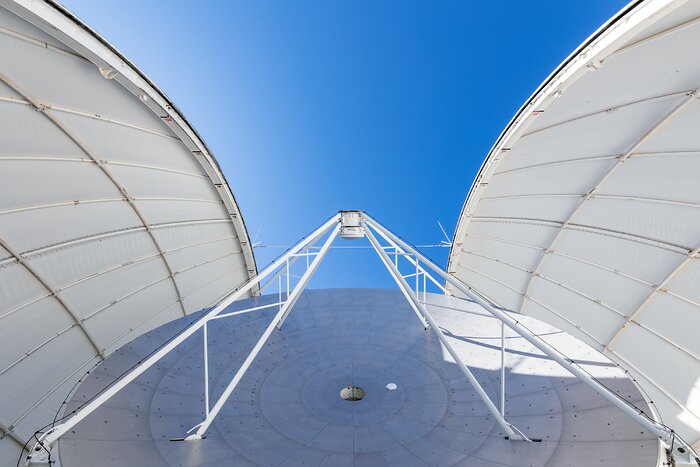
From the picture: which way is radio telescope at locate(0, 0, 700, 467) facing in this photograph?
toward the camera
